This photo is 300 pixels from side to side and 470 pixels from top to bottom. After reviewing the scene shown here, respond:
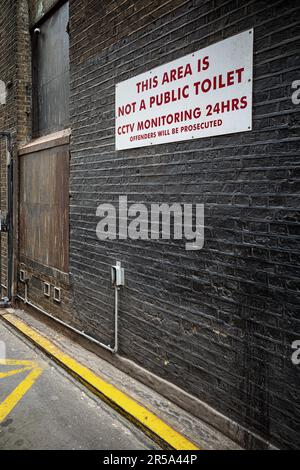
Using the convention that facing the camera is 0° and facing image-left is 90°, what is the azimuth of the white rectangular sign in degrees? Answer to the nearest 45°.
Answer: approximately 45°

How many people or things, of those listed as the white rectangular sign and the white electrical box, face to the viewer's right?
0

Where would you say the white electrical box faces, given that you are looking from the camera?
facing the viewer and to the left of the viewer

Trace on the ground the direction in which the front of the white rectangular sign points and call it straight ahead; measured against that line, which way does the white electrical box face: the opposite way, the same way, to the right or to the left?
the same way
